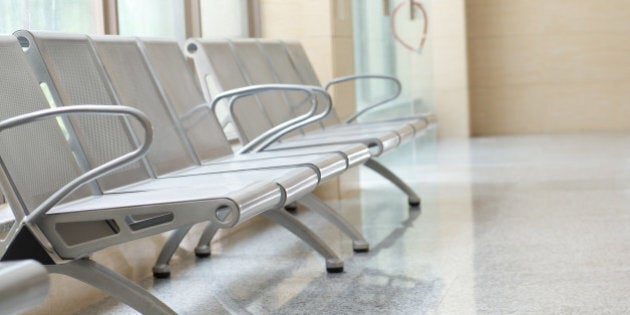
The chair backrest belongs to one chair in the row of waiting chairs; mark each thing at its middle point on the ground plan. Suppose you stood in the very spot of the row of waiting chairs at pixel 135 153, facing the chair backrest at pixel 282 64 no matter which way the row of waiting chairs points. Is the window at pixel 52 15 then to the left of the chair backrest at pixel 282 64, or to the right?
left

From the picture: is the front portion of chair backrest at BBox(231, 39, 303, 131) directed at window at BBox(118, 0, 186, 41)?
no

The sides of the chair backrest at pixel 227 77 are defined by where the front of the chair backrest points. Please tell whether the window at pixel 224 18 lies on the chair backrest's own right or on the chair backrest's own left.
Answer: on the chair backrest's own left

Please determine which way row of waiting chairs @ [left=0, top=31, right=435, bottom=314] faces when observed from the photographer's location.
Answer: facing the viewer and to the right of the viewer

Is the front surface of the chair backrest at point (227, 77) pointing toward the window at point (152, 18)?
no

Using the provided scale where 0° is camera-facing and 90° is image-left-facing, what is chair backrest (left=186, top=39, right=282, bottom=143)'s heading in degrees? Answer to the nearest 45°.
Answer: approximately 315°

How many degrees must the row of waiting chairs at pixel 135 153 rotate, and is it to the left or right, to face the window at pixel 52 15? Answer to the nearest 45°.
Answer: approximately 135° to its left

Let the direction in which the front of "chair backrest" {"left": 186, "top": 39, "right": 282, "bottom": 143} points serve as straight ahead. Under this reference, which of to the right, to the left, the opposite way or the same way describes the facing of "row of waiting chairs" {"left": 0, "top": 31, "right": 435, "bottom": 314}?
the same way

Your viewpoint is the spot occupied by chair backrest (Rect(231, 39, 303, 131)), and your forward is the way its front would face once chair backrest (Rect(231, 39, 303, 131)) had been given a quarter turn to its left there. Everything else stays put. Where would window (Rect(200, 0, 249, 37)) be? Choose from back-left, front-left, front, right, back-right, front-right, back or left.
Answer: front-left

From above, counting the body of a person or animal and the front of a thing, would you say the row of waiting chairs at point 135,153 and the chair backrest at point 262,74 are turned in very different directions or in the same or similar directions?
same or similar directions

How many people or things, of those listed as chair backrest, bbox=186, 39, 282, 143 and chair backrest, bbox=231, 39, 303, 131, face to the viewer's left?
0

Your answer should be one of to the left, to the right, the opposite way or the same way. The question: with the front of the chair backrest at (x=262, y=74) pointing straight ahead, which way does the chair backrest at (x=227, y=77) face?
the same way

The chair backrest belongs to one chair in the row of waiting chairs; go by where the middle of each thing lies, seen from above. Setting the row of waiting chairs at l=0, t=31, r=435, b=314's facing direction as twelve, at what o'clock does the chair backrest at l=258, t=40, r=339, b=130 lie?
The chair backrest is roughly at 8 o'clock from the row of waiting chairs.
